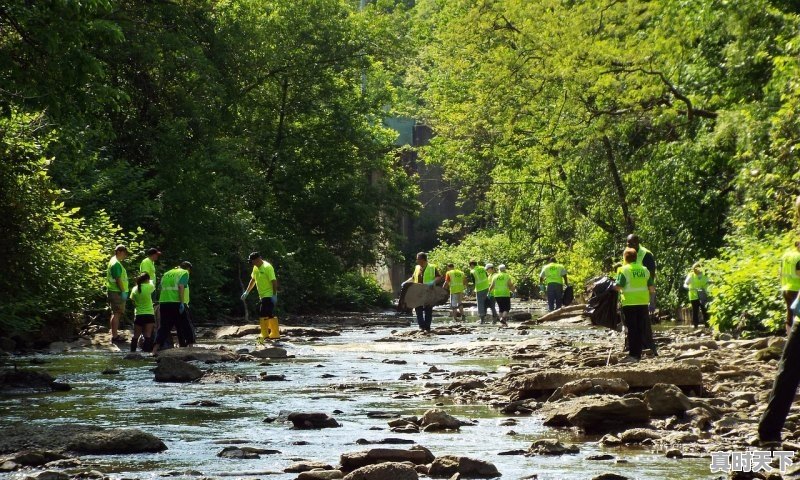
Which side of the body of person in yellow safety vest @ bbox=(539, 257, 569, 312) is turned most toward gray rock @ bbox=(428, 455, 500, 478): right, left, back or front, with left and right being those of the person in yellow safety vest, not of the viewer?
back

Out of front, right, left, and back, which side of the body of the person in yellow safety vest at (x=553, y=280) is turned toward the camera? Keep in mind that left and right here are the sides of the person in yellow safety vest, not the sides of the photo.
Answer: back

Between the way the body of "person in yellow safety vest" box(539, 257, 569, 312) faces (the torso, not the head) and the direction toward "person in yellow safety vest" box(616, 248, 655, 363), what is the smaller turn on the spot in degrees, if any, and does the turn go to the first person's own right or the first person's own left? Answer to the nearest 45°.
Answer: approximately 180°

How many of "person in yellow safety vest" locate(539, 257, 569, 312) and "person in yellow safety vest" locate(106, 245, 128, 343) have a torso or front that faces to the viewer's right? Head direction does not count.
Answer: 1

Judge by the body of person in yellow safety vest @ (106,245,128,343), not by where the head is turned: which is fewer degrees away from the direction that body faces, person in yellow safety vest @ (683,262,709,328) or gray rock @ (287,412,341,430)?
the person in yellow safety vest

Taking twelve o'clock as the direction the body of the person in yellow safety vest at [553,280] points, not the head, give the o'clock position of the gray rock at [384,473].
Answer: The gray rock is roughly at 6 o'clock from the person in yellow safety vest.

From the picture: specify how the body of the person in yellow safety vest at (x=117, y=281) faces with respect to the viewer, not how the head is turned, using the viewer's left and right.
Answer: facing to the right of the viewer

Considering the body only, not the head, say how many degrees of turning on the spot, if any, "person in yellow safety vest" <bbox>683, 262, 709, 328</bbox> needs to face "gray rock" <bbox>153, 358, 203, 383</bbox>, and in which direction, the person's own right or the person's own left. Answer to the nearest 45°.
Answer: approximately 45° to the person's own right
